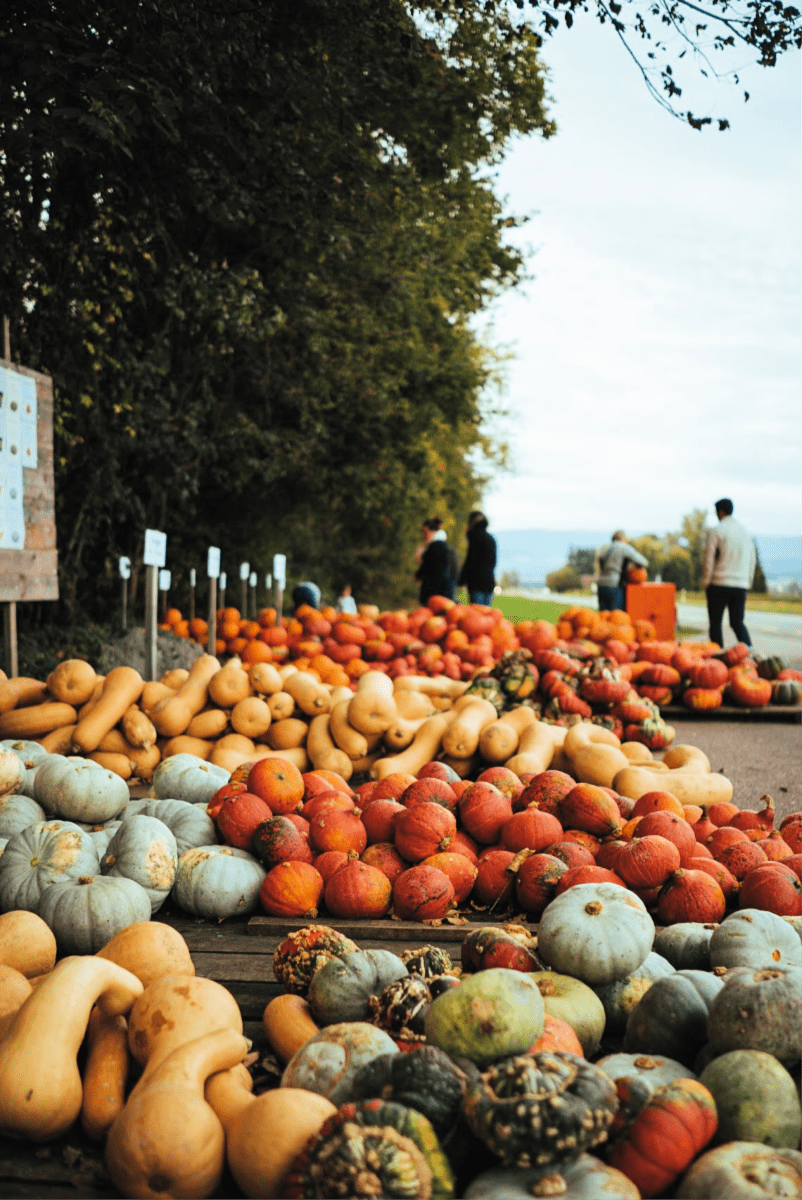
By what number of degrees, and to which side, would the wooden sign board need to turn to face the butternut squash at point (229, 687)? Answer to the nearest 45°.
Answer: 0° — it already faces it

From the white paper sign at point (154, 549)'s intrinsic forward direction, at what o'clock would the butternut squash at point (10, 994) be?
The butternut squash is roughly at 12 o'clock from the white paper sign.

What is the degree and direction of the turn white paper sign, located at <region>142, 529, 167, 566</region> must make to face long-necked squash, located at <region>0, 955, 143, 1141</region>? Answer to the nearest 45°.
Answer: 0° — it already faces it

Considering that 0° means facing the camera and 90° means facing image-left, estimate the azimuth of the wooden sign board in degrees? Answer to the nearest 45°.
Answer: approximately 315°

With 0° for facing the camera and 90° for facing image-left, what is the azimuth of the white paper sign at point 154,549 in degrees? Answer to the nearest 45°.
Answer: approximately 0°

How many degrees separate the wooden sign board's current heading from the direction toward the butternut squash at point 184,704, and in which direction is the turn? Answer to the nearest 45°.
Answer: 0° — it already faces it

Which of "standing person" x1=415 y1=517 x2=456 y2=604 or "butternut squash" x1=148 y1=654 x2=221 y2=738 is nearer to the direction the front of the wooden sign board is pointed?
the butternut squash

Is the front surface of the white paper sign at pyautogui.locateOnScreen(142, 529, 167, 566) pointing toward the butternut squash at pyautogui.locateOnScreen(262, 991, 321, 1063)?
yes
